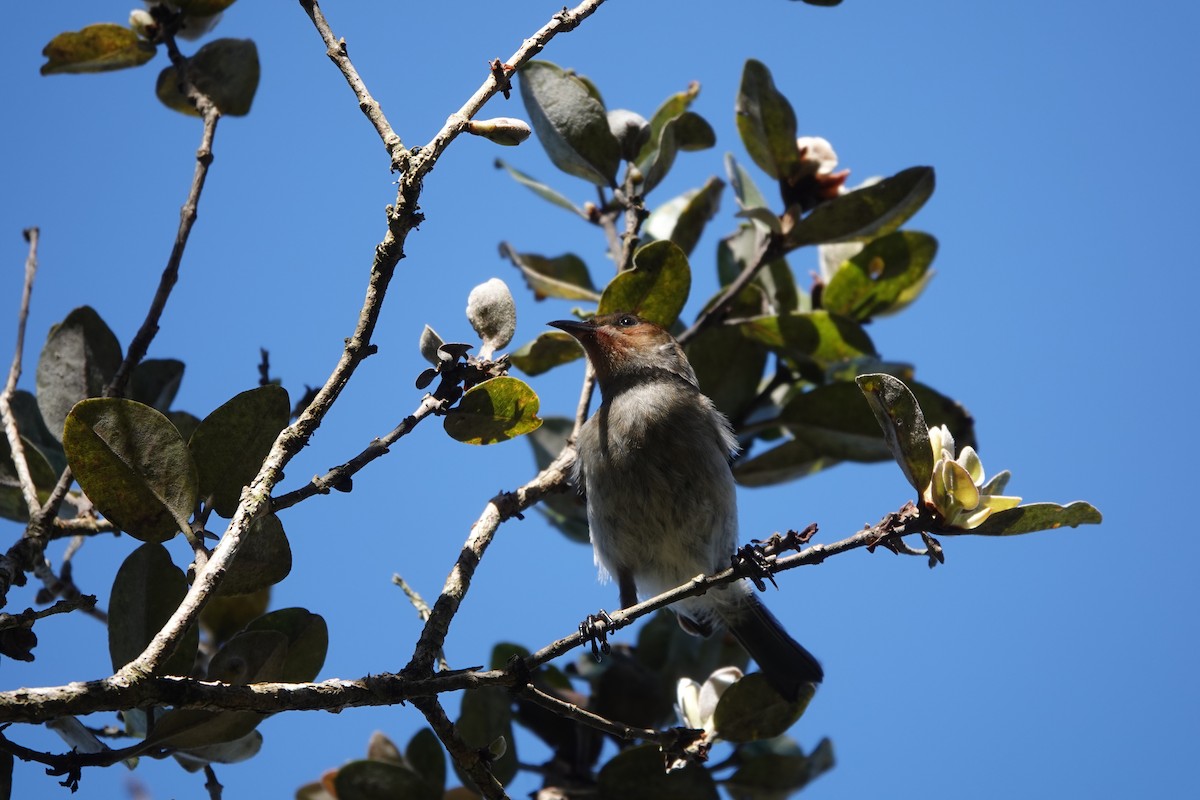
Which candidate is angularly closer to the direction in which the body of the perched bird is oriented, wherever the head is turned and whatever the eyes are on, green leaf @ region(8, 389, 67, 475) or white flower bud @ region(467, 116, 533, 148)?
the green leaf

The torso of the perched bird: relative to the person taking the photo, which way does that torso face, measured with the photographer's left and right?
facing the viewer and to the left of the viewer

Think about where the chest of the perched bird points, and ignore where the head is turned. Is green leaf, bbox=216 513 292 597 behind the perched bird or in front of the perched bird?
in front

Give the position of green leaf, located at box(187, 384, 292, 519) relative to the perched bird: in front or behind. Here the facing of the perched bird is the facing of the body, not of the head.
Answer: in front

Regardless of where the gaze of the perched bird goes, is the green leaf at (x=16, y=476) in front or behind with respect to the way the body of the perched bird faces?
in front

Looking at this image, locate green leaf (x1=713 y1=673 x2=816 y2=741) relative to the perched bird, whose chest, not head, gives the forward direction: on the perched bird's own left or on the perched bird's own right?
on the perched bird's own left
